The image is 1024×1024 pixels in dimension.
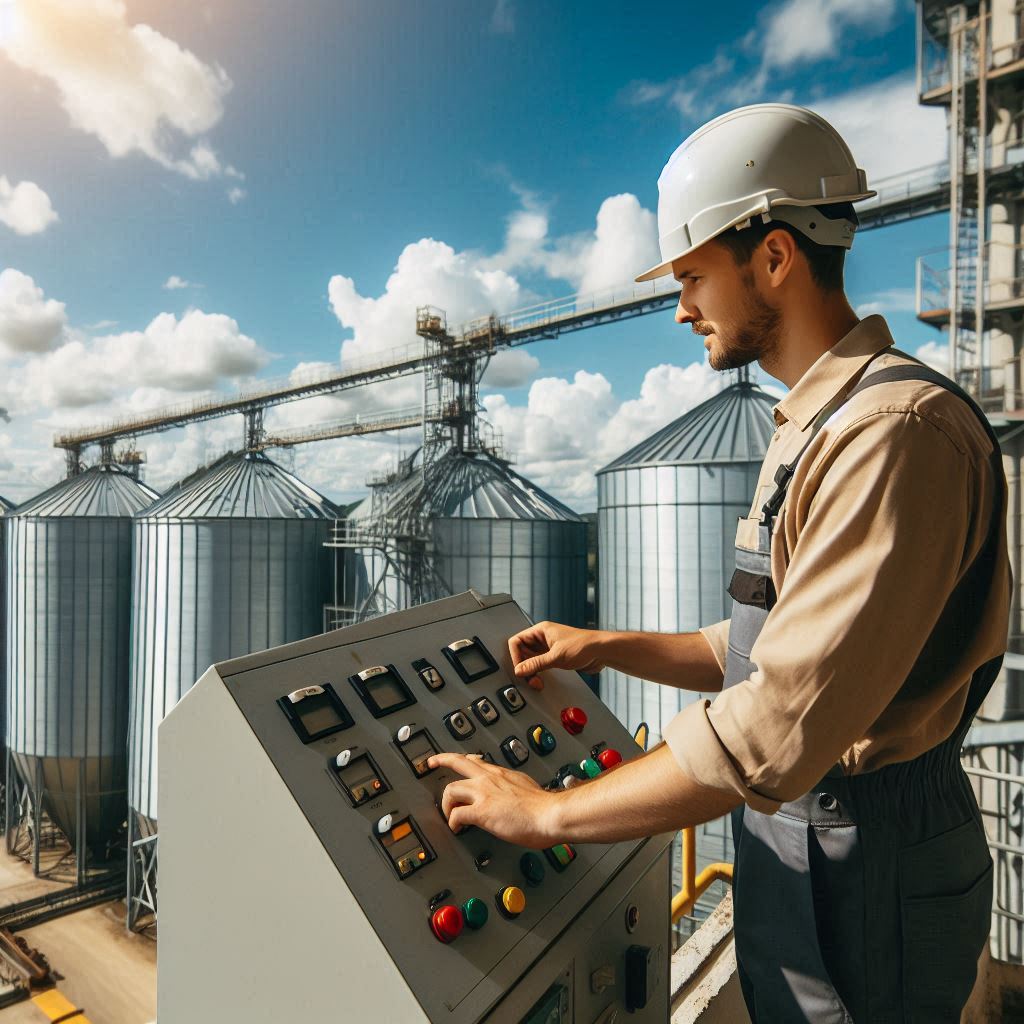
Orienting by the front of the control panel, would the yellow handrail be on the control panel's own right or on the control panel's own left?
on the control panel's own left

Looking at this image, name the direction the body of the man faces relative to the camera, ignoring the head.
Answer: to the viewer's left

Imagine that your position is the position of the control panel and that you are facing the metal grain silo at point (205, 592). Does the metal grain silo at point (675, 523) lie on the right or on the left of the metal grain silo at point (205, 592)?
right

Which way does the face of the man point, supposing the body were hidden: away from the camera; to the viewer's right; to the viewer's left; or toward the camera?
to the viewer's left

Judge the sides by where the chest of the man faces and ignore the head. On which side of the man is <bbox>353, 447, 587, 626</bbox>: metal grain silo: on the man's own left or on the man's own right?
on the man's own right

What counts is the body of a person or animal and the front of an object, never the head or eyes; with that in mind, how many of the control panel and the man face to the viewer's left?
1

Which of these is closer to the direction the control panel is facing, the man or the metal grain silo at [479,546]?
the man

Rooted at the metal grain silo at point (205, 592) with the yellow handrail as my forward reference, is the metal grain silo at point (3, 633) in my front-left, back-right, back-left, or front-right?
back-right

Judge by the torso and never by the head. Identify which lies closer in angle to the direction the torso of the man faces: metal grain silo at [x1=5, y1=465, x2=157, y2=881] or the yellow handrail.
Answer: the metal grain silo
